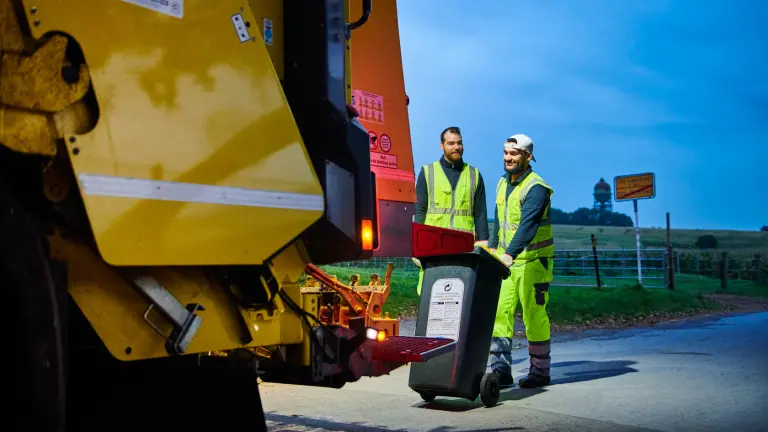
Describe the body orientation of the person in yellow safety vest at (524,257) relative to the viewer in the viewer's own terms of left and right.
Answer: facing the viewer and to the left of the viewer

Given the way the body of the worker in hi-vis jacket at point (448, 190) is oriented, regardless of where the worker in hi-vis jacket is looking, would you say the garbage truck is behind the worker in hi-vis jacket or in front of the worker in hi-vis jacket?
in front

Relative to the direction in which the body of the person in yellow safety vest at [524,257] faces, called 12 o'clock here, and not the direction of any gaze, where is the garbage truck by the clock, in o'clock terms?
The garbage truck is roughly at 11 o'clock from the person in yellow safety vest.

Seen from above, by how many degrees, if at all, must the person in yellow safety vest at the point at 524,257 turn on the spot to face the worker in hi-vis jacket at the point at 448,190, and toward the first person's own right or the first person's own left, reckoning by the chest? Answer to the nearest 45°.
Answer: approximately 45° to the first person's own right

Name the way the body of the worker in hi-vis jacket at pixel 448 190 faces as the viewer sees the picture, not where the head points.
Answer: toward the camera

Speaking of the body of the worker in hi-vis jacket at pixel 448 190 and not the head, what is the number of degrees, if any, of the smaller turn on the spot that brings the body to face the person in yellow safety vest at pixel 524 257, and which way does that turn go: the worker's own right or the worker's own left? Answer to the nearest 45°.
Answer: approximately 45° to the worker's own left

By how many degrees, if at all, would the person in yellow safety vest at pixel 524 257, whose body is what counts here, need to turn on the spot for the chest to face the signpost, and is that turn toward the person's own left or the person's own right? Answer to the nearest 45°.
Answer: approximately 135° to the person's own right

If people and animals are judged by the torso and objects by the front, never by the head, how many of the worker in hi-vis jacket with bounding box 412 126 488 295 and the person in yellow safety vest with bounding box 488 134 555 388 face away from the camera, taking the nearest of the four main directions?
0

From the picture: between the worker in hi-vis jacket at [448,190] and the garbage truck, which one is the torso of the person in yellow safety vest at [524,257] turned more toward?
the garbage truck
